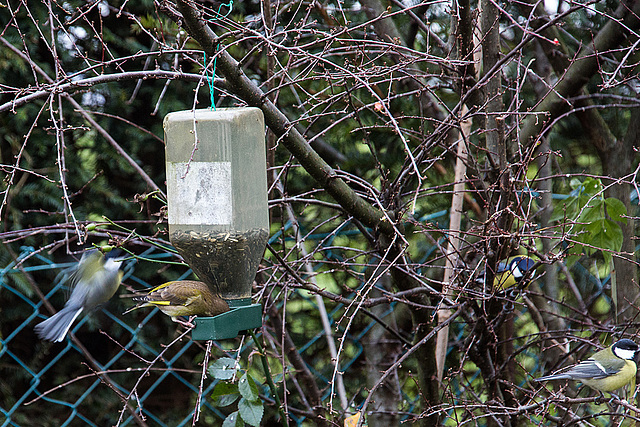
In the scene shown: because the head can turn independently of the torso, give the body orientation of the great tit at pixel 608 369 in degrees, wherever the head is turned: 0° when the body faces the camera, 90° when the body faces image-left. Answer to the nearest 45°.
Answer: approximately 270°

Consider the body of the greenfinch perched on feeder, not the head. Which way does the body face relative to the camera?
to the viewer's right

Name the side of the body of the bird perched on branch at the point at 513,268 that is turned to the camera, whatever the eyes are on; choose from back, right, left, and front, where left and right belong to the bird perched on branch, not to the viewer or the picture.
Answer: right

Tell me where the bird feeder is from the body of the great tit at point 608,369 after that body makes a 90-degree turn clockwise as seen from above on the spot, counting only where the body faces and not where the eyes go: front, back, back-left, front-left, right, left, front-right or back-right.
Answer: front-right

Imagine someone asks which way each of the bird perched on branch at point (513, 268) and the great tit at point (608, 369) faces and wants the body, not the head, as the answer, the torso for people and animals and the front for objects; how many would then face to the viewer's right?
2

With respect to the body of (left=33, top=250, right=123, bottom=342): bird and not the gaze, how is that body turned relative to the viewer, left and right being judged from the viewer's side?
facing away from the viewer and to the right of the viewer
